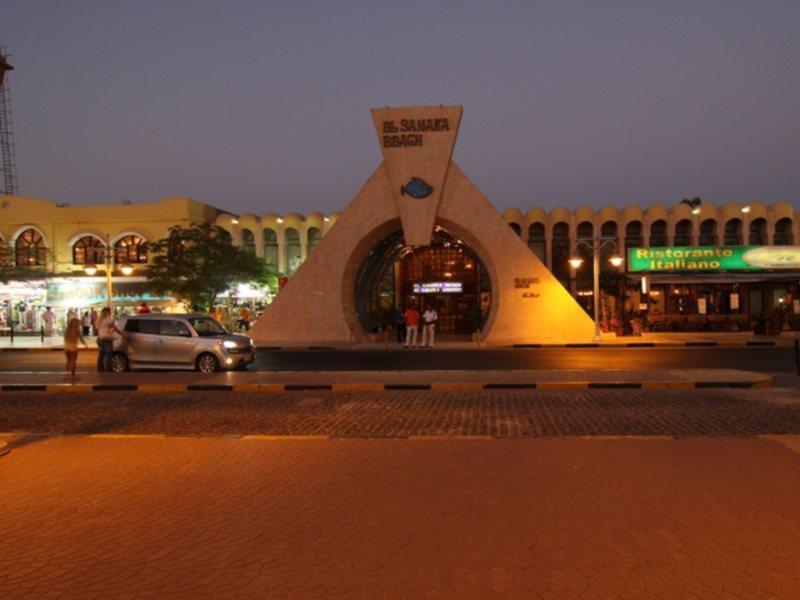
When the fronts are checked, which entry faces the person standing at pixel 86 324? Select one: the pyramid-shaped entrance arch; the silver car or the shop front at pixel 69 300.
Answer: the shop front

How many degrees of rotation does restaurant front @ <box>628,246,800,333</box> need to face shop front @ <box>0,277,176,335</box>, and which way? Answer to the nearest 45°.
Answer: approximately 90° to its right

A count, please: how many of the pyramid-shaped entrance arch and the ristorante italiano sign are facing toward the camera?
2

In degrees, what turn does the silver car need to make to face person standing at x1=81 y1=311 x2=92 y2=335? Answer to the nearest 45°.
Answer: approximately 135° to its left

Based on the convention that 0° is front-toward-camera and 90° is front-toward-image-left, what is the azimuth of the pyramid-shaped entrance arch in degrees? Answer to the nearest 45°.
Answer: approximately 0°

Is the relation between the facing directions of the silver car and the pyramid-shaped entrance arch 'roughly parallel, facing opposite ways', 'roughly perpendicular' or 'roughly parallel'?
roughly perpendicular

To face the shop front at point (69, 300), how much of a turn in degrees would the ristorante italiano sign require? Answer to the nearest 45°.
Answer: approximately 90° to its right

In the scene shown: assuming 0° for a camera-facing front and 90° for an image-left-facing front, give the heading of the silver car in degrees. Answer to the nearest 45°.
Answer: approximately 315°

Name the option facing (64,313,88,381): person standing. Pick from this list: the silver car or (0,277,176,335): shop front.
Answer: the shop front
